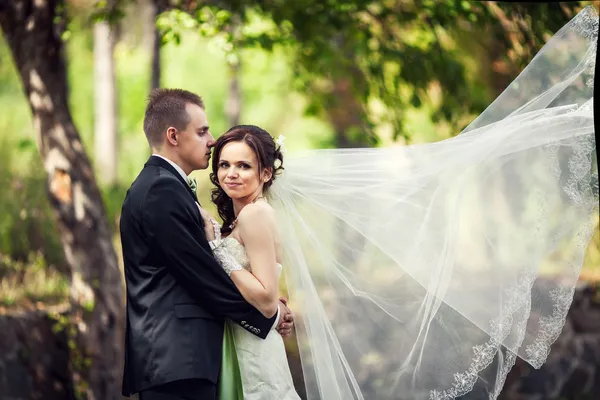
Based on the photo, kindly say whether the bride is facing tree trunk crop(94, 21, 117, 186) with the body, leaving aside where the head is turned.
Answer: no

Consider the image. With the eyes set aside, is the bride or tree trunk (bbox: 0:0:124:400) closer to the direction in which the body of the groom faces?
the bride

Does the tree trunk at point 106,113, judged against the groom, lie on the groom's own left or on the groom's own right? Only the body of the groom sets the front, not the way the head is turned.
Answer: on the groom's own left

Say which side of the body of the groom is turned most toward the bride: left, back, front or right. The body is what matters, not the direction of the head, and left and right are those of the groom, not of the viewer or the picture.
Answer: front

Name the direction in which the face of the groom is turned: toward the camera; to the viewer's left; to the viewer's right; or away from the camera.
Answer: to the viewer's right

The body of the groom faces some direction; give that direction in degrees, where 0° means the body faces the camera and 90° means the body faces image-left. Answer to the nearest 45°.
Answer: approximately 270°

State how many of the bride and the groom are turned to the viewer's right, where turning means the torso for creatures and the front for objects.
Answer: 1
